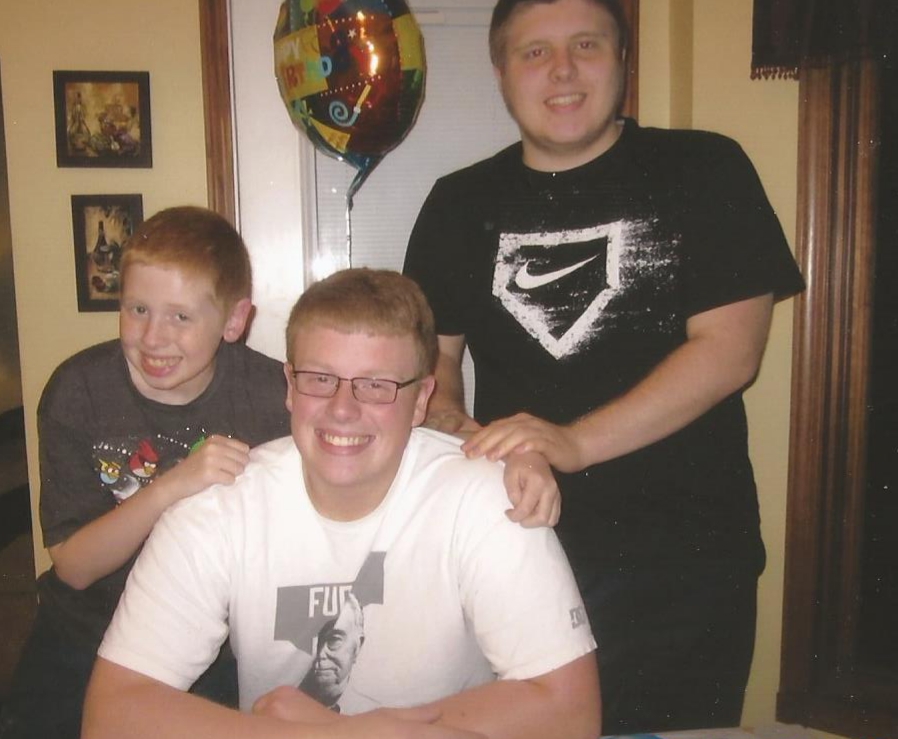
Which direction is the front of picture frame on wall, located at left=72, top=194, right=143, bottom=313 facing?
toward the camera

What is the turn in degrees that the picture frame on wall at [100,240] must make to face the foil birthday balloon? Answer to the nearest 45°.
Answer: approximately 45° to its left

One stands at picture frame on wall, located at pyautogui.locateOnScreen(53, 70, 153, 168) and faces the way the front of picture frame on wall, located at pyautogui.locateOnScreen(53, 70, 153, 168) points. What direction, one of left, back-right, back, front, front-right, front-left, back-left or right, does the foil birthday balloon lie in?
front-left

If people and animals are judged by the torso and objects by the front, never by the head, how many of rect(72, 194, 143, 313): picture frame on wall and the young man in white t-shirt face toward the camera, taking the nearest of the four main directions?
2

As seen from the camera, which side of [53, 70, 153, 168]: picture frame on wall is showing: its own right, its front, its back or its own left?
front

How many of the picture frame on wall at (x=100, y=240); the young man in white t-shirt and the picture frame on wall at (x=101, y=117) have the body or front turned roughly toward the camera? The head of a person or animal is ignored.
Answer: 3

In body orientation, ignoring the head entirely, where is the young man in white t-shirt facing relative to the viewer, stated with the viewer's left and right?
facing the viewer

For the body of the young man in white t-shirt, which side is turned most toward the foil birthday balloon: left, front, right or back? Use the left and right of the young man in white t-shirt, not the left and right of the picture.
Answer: back

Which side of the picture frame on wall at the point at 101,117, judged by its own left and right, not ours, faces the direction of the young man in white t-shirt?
front

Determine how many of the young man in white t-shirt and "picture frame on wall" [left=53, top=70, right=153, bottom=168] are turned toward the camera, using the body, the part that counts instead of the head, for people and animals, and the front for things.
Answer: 2
